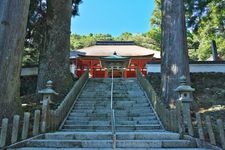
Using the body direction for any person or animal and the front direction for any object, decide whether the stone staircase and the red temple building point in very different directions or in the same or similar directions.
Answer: same or similar directions

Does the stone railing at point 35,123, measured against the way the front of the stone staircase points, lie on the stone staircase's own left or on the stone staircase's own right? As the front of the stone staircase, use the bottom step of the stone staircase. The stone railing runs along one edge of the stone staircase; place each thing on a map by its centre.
on the stone staircase's own right

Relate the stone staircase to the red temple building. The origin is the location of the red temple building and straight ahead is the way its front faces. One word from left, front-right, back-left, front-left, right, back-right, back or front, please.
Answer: front

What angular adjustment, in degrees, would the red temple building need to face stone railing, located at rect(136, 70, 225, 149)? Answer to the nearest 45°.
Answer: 0° — it already faces it

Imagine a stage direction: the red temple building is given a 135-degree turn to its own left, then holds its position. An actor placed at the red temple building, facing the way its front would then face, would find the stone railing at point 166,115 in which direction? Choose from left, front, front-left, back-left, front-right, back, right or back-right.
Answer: back-right

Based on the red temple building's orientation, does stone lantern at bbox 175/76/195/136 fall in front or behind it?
in front

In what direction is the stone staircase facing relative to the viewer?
toward the camera

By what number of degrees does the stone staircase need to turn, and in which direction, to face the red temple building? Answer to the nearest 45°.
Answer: approximately 180°

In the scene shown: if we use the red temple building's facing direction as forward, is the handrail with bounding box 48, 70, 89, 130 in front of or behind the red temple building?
in front
